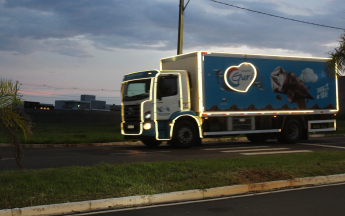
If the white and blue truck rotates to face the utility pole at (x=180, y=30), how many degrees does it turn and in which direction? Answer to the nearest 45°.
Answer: approximately 90° to its right

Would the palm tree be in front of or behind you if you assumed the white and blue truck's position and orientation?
in front

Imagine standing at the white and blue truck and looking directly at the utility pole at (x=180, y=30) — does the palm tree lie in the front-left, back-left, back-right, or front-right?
back-left

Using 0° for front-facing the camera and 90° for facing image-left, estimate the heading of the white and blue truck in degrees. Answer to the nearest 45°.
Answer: approximately 45°
